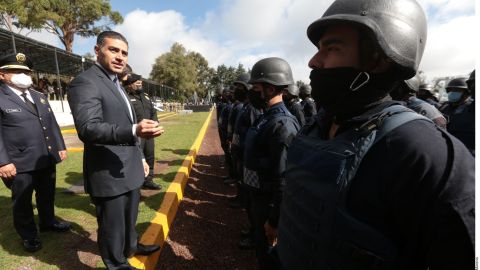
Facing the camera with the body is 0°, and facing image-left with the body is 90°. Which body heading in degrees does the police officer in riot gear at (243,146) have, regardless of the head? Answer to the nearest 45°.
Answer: approximately 90°

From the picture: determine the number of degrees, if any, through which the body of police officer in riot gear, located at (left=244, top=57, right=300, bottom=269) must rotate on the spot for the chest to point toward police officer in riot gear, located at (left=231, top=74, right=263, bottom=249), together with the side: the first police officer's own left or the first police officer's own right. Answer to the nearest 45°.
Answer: approximately 90° to the first police officer's own right

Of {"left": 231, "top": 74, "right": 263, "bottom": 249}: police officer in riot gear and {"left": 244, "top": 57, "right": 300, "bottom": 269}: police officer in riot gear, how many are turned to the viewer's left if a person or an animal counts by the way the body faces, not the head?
2

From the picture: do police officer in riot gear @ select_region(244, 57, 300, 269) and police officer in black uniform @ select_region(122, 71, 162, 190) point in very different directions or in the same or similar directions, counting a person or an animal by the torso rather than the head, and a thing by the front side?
very different directions

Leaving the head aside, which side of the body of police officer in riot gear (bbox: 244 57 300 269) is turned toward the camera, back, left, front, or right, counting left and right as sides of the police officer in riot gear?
left

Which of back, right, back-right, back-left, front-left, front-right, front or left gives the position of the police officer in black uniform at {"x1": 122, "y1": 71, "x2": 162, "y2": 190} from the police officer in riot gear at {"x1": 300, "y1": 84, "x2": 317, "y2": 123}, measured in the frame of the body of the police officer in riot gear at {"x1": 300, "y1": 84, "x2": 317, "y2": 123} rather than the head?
front-left

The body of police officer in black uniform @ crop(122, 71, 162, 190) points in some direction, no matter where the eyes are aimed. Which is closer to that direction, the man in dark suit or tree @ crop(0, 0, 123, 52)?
the man in dark suit

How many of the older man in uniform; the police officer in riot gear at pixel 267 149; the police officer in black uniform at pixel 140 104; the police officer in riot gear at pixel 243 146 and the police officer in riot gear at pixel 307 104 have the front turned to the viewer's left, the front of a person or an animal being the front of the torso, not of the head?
3

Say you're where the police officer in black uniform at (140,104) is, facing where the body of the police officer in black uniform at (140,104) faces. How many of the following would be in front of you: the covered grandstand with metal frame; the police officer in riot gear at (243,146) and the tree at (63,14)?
1

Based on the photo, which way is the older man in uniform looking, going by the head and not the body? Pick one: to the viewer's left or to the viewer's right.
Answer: to the viewer's right

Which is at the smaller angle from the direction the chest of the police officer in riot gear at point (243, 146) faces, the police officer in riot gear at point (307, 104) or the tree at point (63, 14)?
the tree

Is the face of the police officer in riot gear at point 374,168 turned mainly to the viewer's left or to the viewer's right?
to the viewer's left

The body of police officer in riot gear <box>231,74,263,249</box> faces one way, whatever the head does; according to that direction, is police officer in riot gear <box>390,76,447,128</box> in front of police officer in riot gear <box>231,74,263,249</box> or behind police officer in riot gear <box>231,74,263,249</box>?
behind
